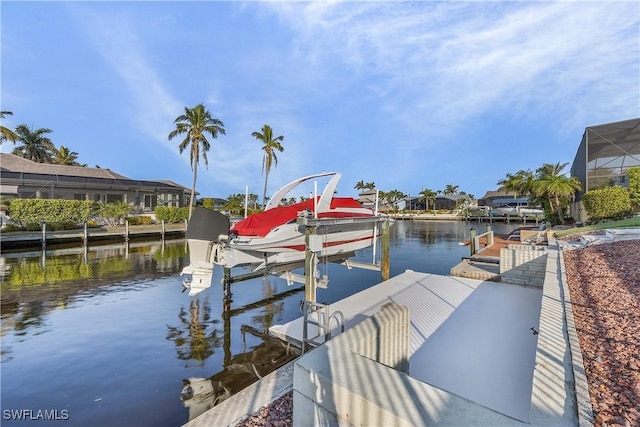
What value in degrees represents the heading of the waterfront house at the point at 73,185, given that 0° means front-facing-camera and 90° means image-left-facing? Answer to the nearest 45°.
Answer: approximately 315°

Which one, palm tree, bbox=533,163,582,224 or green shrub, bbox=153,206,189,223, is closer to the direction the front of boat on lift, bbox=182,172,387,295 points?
the palm tree

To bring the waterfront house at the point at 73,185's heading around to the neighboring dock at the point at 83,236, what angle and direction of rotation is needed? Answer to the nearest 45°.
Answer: approximately 45° to its right

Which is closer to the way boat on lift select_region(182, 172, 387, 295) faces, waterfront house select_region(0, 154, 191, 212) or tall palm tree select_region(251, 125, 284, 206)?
the tall palm tree

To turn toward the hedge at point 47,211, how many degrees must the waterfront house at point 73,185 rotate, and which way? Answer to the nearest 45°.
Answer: approximately 45° to its right

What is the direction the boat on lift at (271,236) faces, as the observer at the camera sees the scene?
facing away from the viewer and to the right of the viewer

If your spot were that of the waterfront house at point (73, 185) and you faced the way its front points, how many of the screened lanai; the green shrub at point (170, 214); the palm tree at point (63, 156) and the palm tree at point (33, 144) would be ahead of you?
2
